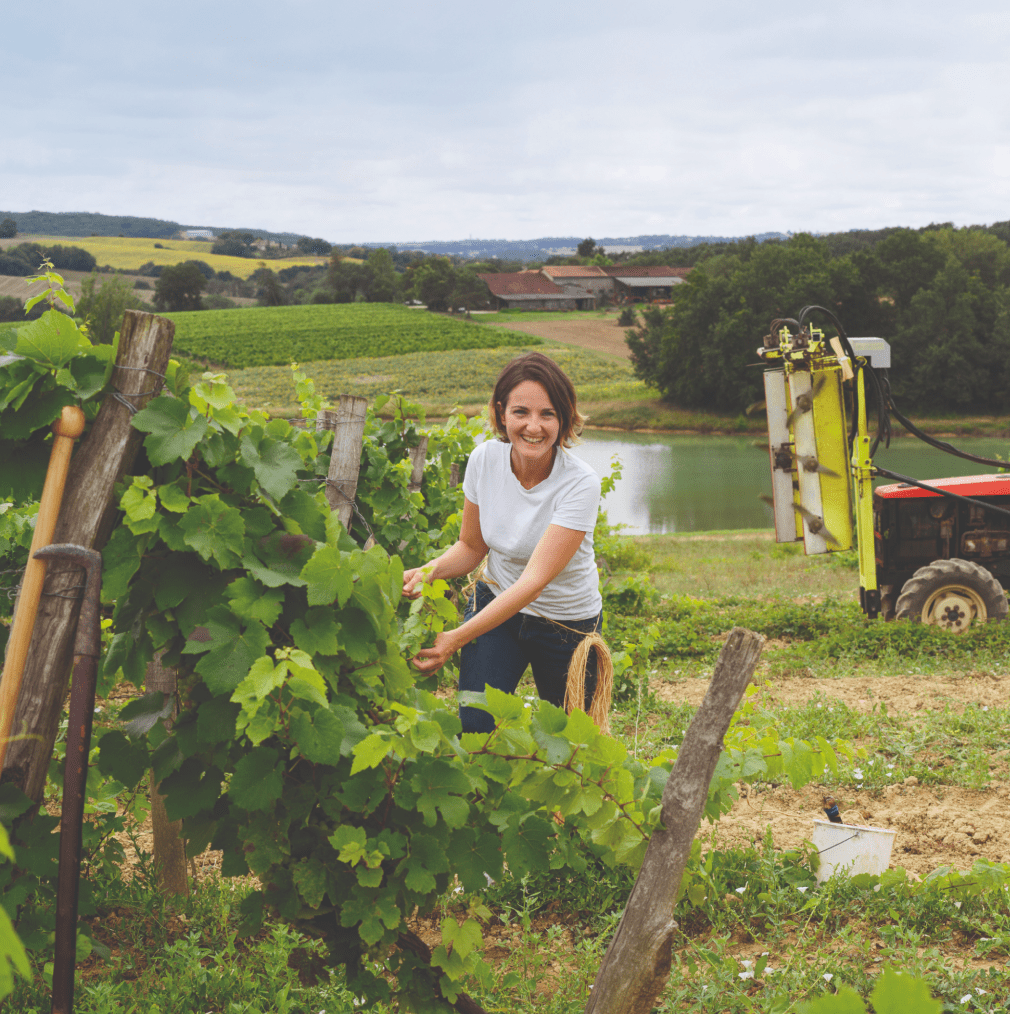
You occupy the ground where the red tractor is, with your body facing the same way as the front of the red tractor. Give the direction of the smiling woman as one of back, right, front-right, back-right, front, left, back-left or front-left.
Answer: left

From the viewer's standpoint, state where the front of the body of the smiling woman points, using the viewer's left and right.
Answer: facing the viewer and to the left of the viewer

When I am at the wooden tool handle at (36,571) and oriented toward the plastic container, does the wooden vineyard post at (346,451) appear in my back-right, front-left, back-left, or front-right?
front-left

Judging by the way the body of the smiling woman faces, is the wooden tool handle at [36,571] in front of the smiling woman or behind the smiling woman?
in front

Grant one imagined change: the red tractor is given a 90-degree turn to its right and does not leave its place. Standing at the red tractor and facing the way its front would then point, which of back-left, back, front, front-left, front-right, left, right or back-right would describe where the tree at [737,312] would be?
front

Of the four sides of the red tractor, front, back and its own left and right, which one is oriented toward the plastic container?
left

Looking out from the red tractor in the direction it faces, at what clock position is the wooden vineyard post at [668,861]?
The wooden vineyard post is roughly at 9 o'clock from the red tractor.

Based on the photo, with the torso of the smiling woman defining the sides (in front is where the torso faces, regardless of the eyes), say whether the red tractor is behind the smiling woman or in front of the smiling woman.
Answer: behind

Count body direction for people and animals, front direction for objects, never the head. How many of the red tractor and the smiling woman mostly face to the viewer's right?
0

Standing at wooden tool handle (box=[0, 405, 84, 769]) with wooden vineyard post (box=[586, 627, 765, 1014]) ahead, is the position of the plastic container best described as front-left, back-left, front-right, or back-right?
front-left

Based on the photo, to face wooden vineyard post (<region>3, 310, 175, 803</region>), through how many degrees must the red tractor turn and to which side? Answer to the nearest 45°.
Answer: approximately 90° to its left

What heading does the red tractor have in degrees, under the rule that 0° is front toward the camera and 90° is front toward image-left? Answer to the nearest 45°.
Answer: approximately 90°
